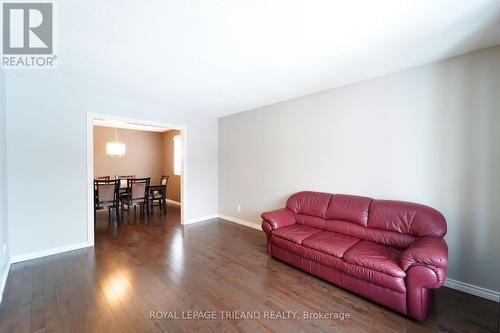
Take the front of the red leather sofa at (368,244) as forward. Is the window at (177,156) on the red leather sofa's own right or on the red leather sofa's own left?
on the red leather sofa's own right

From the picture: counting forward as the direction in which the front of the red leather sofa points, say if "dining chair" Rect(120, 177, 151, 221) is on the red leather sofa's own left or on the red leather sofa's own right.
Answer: on the red leather sofa's own right

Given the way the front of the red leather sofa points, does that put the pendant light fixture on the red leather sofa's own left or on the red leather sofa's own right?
on the red leather sofa's own right

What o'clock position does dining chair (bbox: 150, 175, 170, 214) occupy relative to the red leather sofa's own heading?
The dining chair is roughly at 2 o'clock from the red leather sofa.

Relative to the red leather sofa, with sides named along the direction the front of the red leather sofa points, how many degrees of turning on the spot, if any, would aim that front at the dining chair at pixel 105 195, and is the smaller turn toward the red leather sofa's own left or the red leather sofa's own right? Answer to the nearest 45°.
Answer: approximately 45° to the red leather sofa's own right

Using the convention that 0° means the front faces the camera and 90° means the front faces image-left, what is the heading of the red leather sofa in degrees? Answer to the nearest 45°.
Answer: approximately 45°
